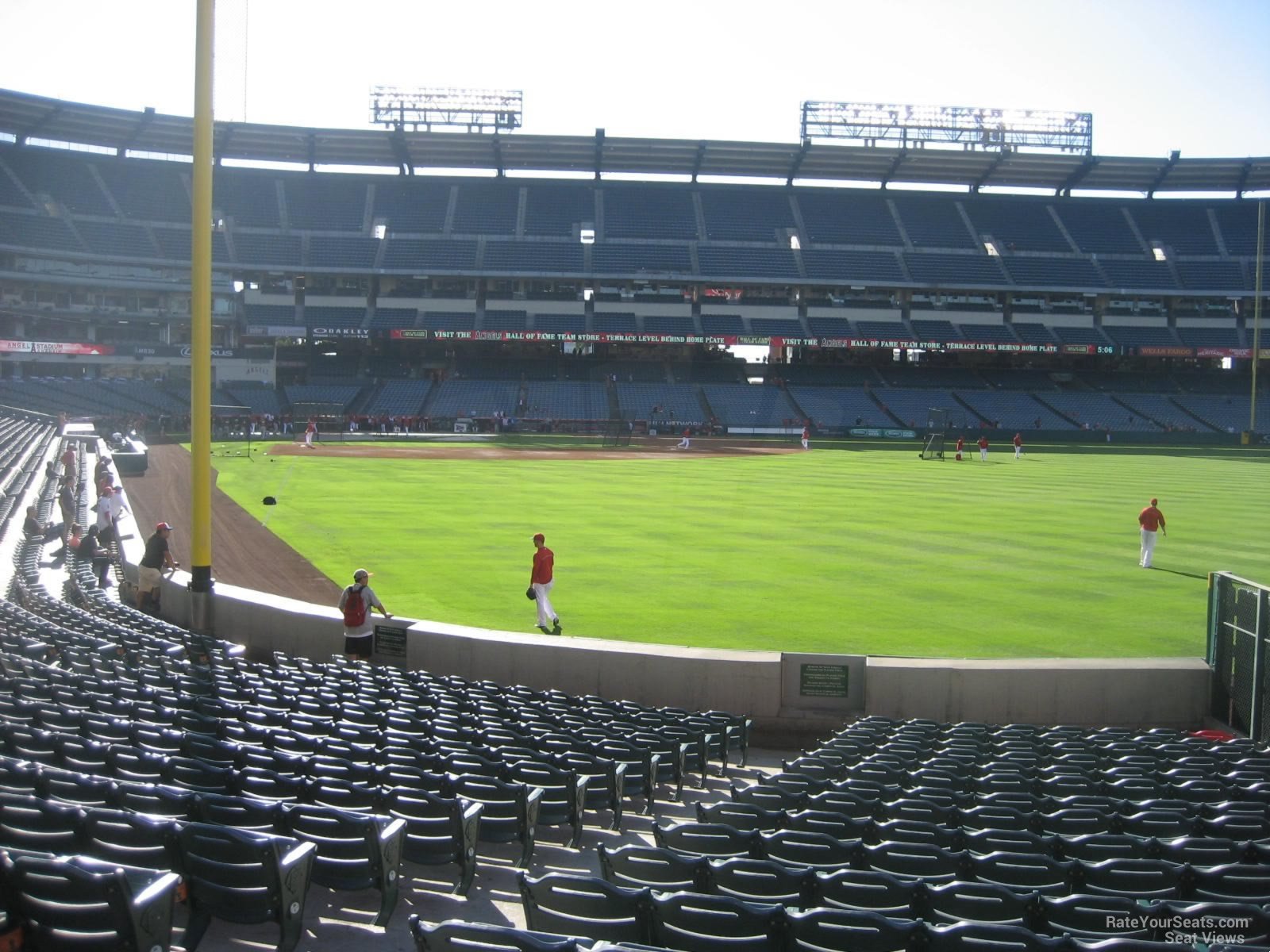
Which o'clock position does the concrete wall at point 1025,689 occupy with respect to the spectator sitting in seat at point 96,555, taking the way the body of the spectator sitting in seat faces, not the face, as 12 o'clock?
The concrete wall is roughly at 2 o'clock from the spectator sitting in seat.

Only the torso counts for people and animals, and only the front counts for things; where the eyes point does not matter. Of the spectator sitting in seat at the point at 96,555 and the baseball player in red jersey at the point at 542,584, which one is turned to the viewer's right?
the spectator sitting in seat

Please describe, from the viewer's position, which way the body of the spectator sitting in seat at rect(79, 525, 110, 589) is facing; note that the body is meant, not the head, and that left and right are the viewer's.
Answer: facing to the right of the viewer

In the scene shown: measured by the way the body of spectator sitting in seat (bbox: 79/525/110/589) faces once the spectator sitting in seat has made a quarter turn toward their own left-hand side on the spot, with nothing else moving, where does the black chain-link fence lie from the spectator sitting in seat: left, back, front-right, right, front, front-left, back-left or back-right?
back-right

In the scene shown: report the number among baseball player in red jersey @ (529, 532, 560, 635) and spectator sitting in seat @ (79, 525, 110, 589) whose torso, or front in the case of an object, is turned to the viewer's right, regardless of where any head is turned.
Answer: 1

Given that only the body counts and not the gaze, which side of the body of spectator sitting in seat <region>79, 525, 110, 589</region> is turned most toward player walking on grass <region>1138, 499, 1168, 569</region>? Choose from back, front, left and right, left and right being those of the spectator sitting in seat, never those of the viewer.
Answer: front

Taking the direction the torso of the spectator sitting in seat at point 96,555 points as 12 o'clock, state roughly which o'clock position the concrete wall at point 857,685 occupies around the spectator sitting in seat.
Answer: The concrete wall is roughly at 2 o'clock from the spectator sitting in seat.

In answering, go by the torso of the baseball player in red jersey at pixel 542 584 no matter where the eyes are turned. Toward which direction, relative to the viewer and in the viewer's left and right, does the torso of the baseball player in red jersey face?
facing away from the viewer and to the left of the viewer

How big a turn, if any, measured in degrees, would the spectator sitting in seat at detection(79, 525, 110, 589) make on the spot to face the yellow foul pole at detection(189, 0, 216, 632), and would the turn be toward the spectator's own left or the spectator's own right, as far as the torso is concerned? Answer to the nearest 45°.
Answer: approximately 90° to the spectator's own right
